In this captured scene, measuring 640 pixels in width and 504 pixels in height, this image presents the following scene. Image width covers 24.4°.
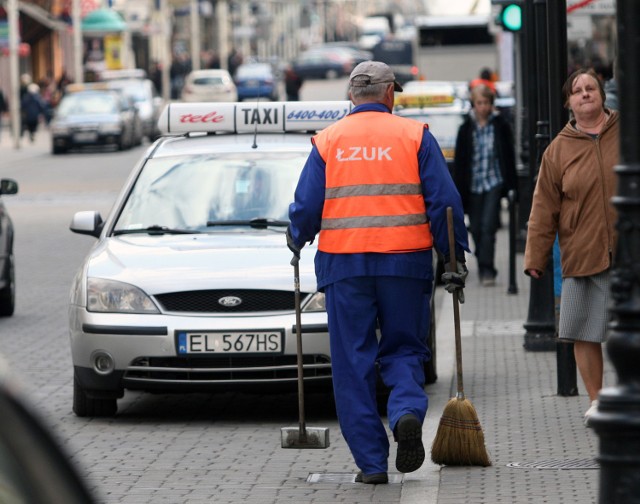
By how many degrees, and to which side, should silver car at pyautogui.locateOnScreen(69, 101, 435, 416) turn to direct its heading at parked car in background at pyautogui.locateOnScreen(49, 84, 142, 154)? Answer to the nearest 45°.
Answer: approximately 180°

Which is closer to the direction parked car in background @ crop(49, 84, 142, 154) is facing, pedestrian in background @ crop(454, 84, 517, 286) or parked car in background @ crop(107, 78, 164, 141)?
the pedestrian in background

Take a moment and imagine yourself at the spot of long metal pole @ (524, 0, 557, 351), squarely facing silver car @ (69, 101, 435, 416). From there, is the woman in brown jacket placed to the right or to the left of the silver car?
left

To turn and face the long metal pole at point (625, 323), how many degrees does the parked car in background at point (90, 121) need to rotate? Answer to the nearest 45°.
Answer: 0° — it already faces it

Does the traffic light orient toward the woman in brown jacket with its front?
yes

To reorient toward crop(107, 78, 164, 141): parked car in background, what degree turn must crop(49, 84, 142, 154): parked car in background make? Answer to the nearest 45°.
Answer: approximately 180°

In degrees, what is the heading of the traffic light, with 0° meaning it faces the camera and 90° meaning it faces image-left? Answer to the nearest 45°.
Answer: approximately 0°

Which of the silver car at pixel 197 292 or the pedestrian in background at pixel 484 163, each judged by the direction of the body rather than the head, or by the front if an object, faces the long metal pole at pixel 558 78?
the pedestrian in background

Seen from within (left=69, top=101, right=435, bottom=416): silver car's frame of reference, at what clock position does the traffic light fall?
The traffic light is roughly at 7 o'clock from the silver car.
